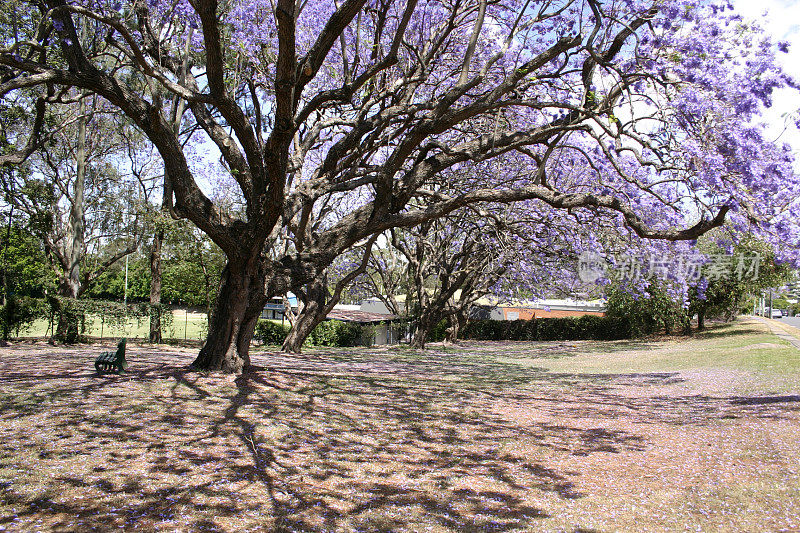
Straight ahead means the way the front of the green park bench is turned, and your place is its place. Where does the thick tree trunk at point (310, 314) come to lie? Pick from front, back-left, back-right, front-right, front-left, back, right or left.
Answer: back-right

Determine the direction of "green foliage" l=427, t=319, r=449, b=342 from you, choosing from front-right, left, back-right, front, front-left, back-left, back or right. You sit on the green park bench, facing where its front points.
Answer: back-right

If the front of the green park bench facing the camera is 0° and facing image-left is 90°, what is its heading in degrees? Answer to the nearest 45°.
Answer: approximately 90°

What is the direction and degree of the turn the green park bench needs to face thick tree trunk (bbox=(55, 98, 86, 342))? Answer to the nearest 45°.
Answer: approximately 90° to its right

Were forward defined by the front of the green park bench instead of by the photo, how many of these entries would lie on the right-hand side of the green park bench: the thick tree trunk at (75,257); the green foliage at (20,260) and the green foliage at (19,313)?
3

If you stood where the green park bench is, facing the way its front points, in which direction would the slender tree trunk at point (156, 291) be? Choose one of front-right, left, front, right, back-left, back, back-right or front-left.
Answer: right

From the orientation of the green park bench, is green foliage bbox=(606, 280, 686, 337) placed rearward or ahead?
rearward

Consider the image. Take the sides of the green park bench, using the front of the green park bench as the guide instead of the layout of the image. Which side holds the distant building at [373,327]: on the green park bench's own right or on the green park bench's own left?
on the green park bench's own right

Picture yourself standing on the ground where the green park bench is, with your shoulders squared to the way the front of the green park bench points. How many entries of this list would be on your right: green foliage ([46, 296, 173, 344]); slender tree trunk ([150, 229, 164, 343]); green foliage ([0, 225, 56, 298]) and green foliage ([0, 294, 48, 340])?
4

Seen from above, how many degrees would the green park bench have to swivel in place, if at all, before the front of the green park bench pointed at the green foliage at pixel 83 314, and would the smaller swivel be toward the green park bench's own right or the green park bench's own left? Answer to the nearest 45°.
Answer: approximately 90° to the green park bench's own right

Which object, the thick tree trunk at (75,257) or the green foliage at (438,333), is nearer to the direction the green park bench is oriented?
the thick tree trunk
